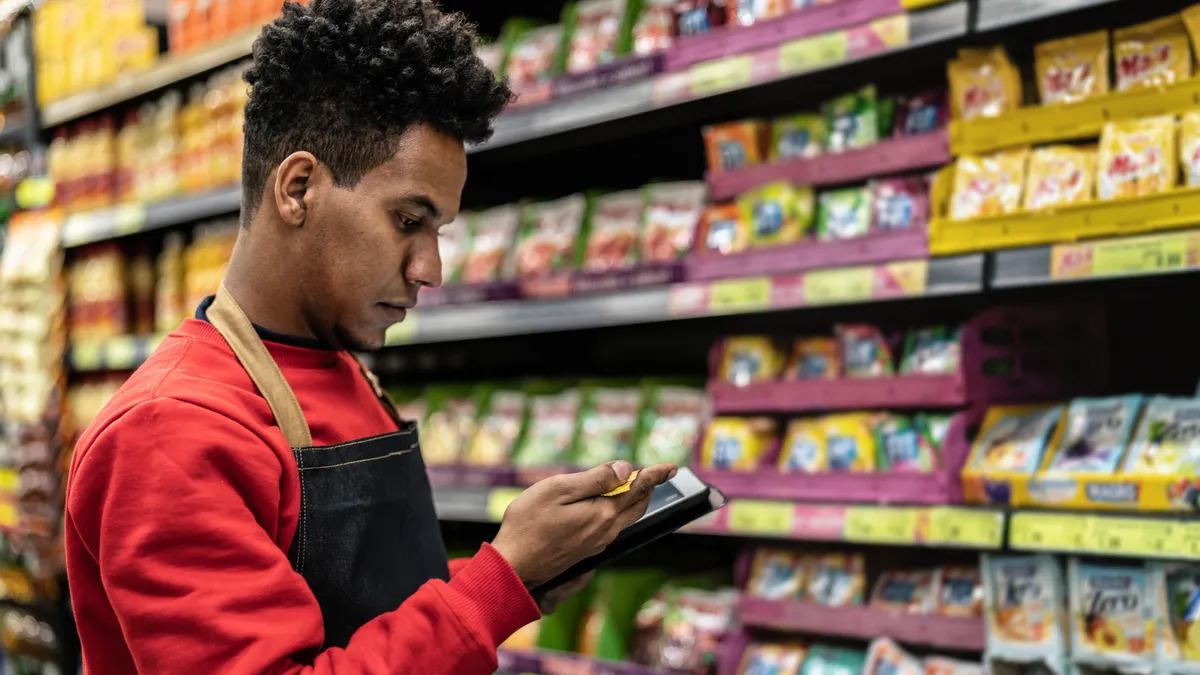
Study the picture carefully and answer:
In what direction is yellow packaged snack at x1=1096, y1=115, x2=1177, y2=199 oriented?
toward the camera

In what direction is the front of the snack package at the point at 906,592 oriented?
toward the camera

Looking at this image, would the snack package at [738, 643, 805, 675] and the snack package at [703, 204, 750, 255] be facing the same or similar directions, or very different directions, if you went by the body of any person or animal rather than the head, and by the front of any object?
same or similar directions

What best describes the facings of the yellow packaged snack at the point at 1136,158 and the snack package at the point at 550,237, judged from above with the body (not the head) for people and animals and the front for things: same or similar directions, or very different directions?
same or similar directions

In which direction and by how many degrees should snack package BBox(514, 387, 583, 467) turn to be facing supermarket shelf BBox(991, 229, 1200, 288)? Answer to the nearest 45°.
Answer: approximately 45° to its left

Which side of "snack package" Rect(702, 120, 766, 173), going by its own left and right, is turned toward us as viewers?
front

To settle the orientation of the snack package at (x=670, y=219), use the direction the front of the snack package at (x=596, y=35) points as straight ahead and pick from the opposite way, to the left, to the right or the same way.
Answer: the same way

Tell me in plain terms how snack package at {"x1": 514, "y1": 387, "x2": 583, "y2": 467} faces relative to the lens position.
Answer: facing the viewer

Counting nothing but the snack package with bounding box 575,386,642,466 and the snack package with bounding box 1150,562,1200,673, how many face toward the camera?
2

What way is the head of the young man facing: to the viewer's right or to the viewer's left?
to the viewer's right

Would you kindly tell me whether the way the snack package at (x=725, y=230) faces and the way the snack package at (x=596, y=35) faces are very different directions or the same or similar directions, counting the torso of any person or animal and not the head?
same or similar directions

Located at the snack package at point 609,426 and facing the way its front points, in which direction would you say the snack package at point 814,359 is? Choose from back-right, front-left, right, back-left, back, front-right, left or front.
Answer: front-left
